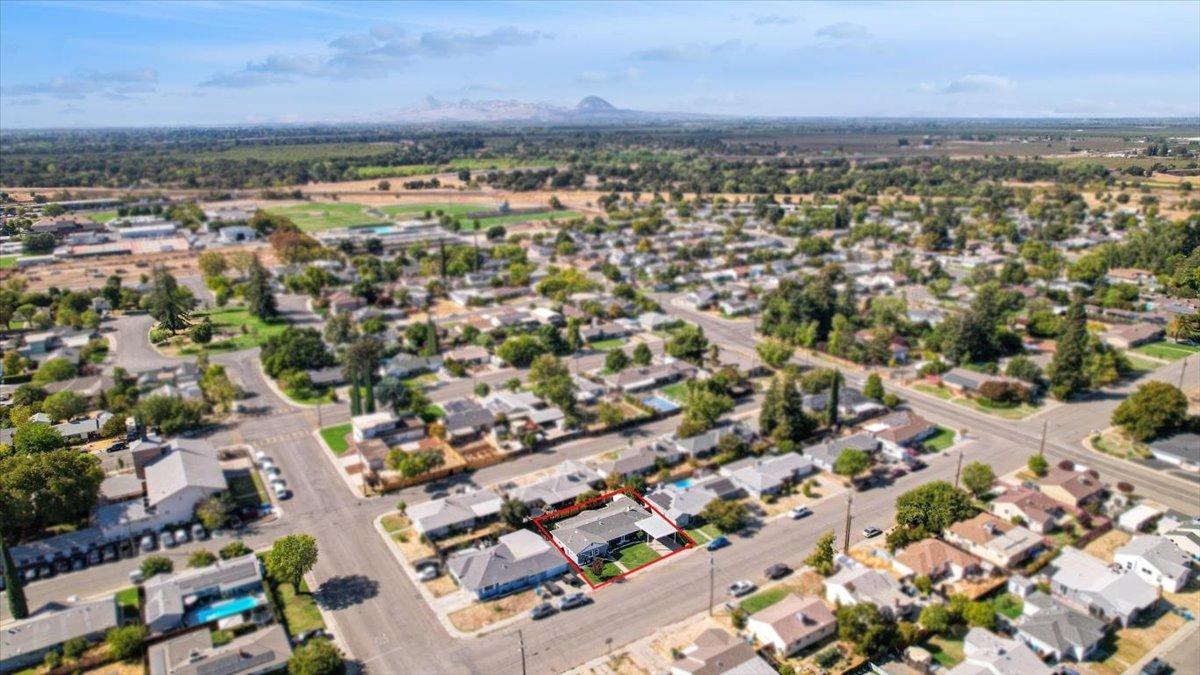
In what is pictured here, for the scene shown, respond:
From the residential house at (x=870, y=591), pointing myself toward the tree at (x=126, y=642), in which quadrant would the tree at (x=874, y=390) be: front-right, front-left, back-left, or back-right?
back-right

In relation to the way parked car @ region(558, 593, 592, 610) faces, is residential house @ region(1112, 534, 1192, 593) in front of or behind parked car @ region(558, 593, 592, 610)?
behind
